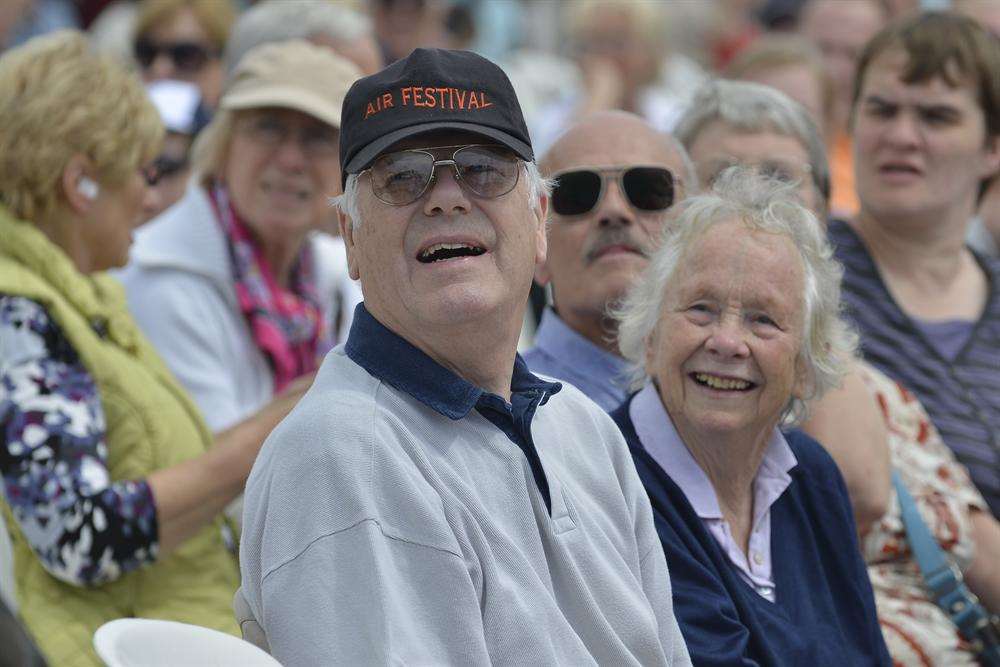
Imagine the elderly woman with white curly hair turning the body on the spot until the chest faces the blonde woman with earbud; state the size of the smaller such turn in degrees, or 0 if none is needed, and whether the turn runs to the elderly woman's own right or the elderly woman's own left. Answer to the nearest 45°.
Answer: approximately 90° to the elderly woman's own right

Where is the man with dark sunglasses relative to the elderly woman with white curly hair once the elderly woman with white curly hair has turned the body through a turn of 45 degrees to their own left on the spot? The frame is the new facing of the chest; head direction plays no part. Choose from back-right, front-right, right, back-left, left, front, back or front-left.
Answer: back

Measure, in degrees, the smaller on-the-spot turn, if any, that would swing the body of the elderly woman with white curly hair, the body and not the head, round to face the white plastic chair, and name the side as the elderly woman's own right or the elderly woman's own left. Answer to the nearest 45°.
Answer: approximately 45° to the elderly woman's own right

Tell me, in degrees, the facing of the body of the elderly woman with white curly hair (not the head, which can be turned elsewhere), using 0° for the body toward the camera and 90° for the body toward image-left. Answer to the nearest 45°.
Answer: approximately 0°

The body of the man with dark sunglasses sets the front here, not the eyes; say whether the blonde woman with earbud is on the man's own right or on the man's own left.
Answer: on the man's own right

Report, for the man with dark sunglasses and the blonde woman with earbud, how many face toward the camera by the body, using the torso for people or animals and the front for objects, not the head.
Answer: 1

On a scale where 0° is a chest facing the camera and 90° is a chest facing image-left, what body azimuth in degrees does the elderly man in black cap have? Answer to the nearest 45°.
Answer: approximately 315°
